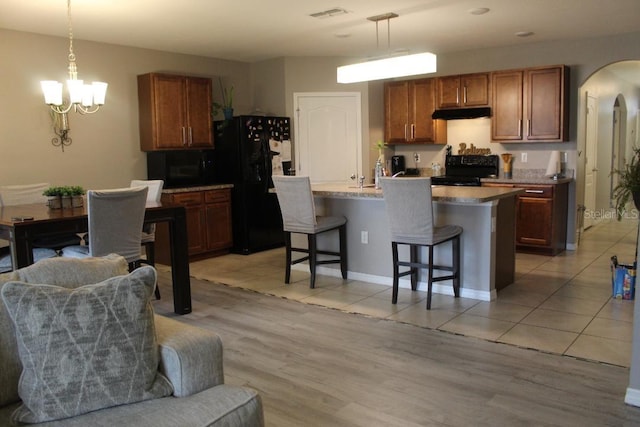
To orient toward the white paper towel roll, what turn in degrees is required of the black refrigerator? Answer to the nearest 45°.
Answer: approximately 45° to its left

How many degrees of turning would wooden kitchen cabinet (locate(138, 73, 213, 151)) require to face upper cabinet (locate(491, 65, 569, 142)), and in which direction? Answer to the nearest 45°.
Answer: approximately 45° to its left

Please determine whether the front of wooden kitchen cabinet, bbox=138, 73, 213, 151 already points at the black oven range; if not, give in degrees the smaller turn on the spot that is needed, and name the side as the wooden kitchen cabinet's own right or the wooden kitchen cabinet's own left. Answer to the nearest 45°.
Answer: approximately 45° to the wooden kitchen cabinet's own left

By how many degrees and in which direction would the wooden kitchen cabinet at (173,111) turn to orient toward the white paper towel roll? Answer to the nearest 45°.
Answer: approximately 45° to its left

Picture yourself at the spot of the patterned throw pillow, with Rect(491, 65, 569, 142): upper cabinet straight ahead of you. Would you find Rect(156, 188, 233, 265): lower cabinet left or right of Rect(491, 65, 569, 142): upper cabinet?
left

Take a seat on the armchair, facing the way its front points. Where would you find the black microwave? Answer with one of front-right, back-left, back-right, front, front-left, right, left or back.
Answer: back-left

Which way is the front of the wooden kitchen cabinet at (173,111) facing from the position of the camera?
facing the viewer and to the right of the viewer

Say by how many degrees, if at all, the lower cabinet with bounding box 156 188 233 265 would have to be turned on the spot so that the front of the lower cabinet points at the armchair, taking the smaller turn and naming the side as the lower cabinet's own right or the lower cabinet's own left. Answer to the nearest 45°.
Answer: approximately 45° to the lower cabinet's own right

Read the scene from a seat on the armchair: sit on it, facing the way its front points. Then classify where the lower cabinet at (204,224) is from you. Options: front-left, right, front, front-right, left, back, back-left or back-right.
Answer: back-left
